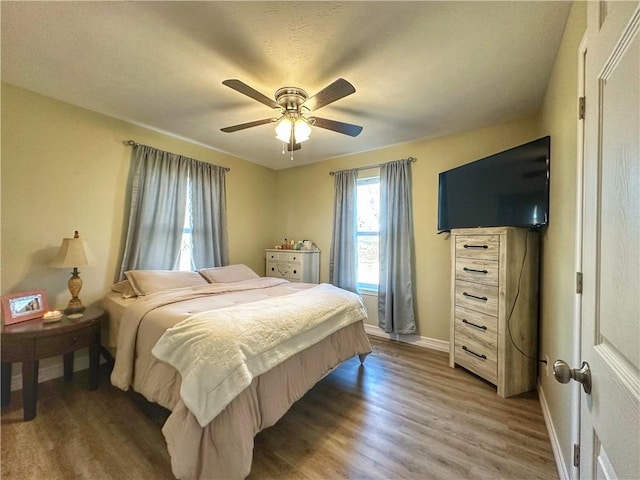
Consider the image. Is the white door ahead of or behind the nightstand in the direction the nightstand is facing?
ahead

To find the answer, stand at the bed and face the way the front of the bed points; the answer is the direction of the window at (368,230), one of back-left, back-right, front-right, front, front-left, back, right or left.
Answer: left

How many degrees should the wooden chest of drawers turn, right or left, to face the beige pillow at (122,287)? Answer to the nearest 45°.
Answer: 0° — it already faces it

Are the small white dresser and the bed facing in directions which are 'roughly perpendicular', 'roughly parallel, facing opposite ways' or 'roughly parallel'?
roughly perpendicular

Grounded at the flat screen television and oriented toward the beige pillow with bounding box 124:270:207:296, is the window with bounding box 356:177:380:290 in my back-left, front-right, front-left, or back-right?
front-right

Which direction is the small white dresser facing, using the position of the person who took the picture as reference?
facing the viewer and to the left of the viewer

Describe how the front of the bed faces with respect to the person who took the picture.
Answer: facing the viewer and to the right of the viewer

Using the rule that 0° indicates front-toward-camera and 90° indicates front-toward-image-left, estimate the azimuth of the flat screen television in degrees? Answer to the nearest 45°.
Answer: approximately 45°

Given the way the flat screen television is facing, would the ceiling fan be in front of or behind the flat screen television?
in front

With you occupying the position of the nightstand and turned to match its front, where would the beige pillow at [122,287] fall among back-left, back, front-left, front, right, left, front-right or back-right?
left

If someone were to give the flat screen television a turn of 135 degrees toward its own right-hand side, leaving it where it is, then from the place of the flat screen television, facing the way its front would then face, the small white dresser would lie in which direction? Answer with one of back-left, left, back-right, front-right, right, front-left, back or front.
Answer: left

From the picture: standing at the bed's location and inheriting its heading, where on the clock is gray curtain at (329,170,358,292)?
The gray curtain is roughly at 9 o'clock from the bed.

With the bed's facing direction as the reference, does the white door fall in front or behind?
in front

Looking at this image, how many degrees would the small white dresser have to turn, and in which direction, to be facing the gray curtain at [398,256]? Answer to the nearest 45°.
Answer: approximately 90° to its left

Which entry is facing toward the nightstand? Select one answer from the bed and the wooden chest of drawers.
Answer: the wooden chest of drawers

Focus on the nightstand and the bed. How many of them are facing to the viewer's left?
0

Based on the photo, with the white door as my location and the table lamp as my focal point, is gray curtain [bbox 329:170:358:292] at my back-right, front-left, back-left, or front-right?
front-right

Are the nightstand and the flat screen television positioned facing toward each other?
yes
